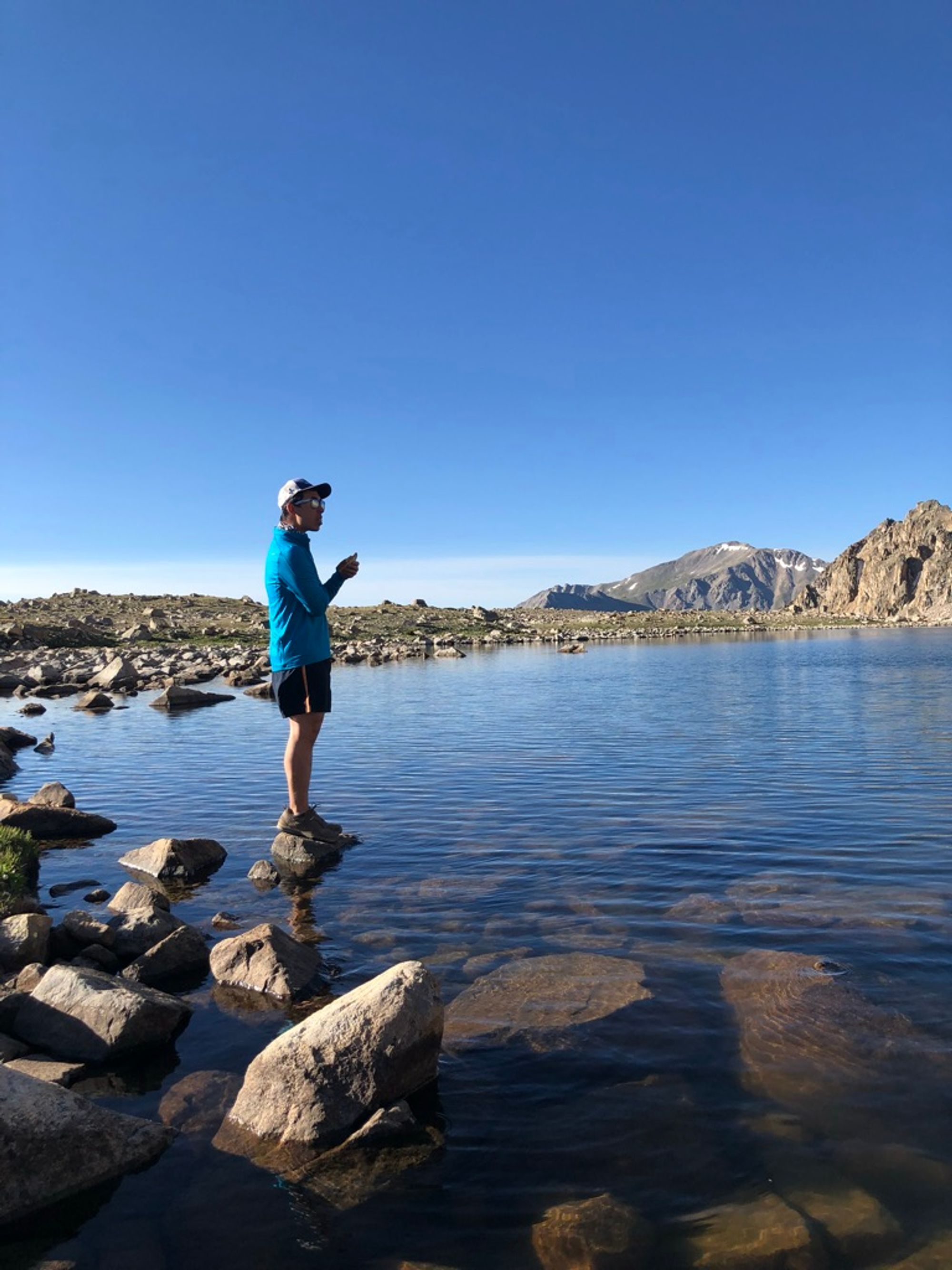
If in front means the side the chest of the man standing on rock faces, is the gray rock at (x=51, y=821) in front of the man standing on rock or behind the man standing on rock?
behind

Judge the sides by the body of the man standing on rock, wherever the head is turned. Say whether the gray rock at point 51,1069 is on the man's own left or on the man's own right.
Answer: on the man's own right

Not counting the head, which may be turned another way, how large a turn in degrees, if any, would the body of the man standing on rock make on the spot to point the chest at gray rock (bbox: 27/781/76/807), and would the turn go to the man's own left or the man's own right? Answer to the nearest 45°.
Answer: approximately 135° to the man's own left

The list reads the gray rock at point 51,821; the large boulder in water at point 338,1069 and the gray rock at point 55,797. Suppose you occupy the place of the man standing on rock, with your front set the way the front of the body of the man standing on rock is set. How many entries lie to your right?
1

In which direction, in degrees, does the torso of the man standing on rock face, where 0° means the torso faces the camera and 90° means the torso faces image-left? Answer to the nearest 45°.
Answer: approximately 270°

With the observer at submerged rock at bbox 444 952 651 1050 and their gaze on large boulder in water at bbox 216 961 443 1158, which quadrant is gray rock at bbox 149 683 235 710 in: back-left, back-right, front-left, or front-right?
back-right

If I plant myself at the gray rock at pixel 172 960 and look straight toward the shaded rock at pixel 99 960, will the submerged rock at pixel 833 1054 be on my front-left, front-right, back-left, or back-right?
back-left

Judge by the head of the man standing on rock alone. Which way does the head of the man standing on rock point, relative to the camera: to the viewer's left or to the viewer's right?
to the viewer's right

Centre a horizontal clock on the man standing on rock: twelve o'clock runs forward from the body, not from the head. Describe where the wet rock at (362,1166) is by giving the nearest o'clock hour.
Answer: The wet rock is roughly at 3 o'clock from the man standing on rock.

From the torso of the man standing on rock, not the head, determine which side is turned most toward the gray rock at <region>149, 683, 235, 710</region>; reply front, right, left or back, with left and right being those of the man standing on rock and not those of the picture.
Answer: left

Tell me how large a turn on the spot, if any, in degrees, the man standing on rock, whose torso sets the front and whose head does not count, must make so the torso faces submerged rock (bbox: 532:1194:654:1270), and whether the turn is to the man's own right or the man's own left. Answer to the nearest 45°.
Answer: approximately 90° to the man's own right

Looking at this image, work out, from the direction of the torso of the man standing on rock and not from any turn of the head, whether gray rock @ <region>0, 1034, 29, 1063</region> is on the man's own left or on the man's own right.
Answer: on the man's own right

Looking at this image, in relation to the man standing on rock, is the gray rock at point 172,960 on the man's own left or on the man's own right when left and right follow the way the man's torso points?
on the man's own right
